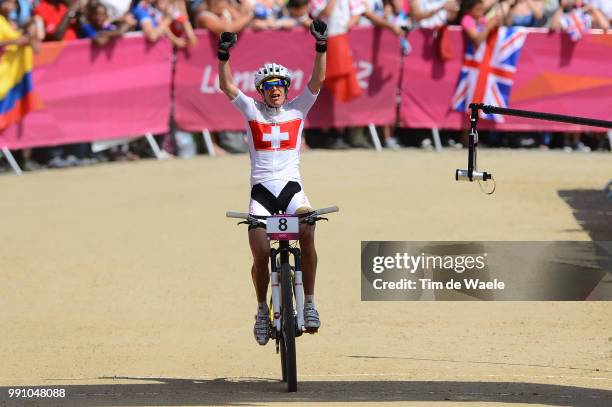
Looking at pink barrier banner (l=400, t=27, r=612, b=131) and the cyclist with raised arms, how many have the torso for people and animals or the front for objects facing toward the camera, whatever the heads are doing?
2

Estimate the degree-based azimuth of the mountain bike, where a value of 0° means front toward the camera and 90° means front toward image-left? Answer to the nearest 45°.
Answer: approximately 0°

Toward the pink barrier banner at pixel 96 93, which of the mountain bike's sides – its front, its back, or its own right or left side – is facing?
back

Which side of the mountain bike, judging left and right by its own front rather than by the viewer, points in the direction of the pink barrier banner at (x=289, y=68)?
back

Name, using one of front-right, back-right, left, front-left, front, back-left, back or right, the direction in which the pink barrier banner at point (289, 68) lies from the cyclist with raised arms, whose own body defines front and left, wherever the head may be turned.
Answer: back

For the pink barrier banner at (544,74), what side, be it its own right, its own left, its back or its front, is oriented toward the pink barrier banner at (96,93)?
right

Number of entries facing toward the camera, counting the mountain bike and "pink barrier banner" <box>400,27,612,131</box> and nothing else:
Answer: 2

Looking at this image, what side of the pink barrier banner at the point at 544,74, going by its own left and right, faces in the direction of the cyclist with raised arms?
front
